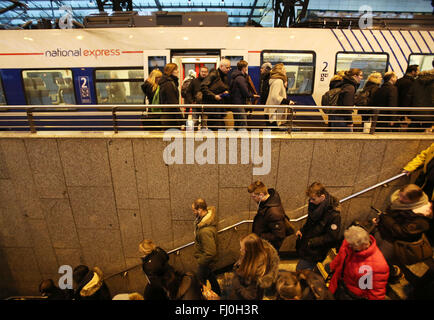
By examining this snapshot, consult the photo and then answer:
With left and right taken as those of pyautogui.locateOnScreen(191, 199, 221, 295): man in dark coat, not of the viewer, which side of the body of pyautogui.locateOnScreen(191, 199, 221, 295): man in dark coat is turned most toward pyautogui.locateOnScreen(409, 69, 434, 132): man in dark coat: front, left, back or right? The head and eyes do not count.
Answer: back

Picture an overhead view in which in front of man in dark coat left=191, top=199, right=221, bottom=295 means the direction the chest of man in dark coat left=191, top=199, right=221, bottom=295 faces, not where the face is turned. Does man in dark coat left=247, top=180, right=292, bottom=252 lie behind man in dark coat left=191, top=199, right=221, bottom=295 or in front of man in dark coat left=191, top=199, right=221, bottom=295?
behind

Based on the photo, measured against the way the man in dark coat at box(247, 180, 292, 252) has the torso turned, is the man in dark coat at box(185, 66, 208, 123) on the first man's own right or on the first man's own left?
on the first man's own right

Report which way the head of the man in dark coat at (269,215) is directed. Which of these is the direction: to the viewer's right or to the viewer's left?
to the viewer's left
